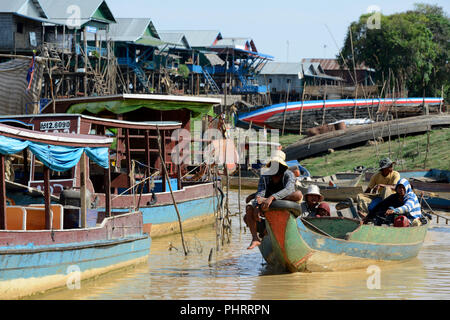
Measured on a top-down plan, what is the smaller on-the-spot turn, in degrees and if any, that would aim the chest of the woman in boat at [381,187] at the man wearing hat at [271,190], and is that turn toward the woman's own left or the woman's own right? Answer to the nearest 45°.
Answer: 0° — they already face them

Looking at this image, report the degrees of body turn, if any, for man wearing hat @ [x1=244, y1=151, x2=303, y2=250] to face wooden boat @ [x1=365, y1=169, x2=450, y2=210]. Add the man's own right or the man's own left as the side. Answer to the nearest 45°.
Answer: approximately 180°

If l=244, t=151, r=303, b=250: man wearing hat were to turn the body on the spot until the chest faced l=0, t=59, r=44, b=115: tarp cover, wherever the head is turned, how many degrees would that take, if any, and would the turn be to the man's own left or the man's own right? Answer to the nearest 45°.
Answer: approximately 90° to the man's own right

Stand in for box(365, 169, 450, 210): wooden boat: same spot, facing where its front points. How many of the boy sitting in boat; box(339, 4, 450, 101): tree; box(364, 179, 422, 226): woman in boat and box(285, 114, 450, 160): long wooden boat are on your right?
2

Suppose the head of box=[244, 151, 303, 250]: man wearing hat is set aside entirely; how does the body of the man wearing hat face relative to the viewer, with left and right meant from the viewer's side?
facing the viewer and to the left of the viewer

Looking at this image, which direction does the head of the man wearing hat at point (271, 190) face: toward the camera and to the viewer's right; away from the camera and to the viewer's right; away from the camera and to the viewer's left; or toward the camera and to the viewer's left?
toward the camera and to the viewer's left

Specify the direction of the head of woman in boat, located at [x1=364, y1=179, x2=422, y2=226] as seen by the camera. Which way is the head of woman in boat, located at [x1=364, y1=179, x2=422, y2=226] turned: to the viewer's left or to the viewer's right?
to the viewer's left

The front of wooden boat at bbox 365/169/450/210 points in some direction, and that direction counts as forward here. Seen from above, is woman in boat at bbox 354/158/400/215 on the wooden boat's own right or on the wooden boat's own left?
on the wooden boat's own left

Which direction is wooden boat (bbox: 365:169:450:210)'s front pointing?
to the viewer's left

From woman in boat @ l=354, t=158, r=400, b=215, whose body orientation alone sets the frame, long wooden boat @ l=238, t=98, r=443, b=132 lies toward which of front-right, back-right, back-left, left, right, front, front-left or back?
back-right

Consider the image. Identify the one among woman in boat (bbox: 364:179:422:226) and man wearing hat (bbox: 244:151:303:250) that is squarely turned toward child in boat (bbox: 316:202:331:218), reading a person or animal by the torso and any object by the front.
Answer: the woman in boat

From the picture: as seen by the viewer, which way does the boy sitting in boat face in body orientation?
toward the camera

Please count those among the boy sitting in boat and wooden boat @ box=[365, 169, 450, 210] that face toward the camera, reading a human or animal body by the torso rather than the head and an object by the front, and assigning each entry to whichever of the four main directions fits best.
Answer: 1
